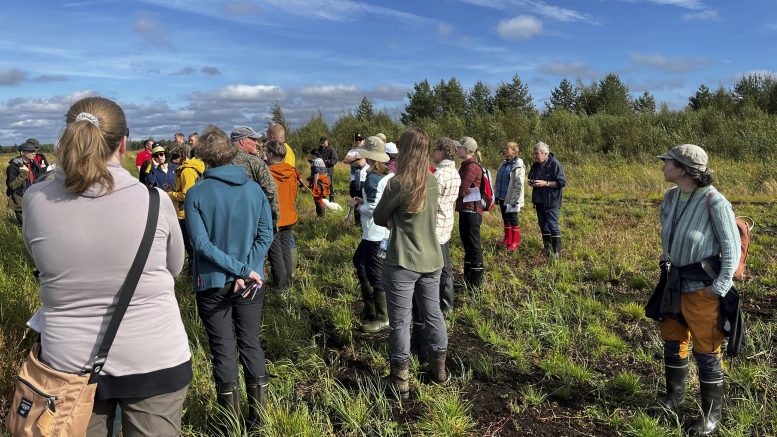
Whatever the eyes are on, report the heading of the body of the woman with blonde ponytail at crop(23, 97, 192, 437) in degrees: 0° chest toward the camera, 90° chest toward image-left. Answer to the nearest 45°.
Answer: approximately 180°

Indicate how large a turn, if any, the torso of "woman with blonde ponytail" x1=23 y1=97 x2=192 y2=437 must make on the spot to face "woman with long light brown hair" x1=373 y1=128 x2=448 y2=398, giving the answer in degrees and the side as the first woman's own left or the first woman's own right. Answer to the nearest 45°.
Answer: approximately 45° to the first woman's own right

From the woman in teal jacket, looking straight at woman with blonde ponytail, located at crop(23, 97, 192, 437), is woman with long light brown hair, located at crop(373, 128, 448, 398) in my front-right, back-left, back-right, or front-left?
back-left

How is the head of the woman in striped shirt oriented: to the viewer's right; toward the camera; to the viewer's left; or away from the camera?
to the viewer's left

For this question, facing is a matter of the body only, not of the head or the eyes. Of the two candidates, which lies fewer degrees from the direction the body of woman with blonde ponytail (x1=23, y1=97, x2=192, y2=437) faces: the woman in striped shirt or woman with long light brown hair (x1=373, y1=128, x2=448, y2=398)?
the woman with long light brown hair

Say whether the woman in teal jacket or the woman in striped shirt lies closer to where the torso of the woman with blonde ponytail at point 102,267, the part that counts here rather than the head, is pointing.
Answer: the woman in teal jacket

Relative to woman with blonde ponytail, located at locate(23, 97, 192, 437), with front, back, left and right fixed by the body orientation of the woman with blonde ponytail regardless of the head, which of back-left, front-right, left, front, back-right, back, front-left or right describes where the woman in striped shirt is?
right

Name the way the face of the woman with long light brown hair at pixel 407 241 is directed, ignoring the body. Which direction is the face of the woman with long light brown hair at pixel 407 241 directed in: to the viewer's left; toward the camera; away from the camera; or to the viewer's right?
away from the camera

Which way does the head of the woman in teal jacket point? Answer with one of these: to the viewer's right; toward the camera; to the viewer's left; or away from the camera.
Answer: away from the camera

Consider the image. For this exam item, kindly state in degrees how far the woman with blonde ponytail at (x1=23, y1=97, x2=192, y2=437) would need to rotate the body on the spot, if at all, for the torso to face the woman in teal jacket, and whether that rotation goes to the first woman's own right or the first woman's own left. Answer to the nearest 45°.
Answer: approximately 45° to the first woman's own right
